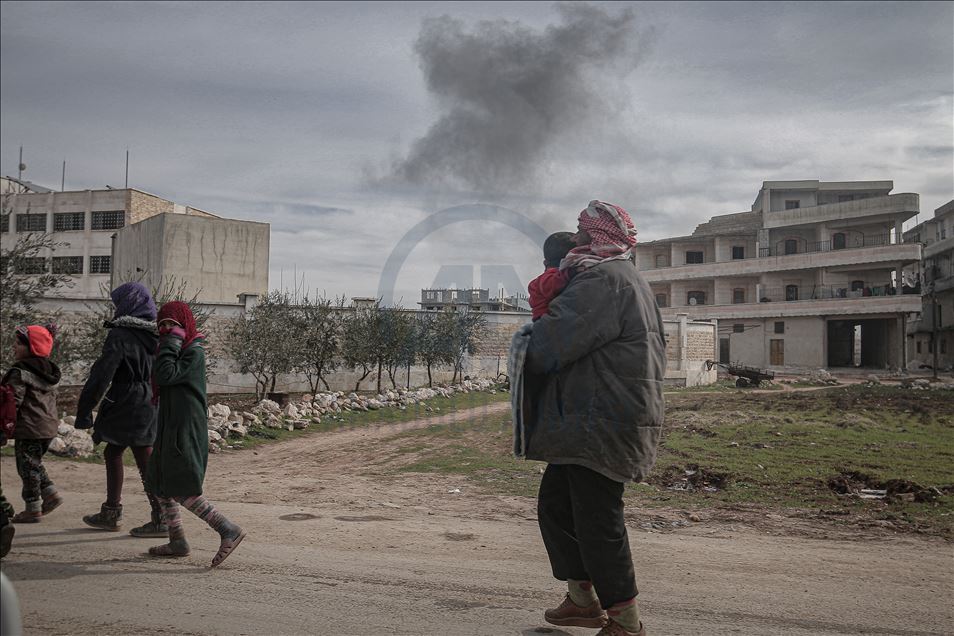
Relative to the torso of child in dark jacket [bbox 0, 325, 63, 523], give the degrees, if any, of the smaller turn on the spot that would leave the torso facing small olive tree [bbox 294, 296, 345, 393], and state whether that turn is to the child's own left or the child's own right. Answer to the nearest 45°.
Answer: approximately 135° to the child's own right

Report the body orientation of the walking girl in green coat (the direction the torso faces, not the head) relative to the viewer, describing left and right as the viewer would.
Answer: facing to the left of the viewer

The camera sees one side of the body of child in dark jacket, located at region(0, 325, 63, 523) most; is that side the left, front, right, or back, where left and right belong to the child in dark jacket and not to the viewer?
left

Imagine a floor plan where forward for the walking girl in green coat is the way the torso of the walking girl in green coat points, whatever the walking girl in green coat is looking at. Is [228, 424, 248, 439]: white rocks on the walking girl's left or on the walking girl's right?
on the walking girl's right

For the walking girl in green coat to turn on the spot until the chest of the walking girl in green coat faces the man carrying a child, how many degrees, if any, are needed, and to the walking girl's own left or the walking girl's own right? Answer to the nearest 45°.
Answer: approximately 135° to the walking girl's own left

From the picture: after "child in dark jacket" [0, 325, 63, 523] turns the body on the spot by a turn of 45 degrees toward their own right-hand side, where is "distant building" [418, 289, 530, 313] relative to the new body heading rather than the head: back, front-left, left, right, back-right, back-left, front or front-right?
right

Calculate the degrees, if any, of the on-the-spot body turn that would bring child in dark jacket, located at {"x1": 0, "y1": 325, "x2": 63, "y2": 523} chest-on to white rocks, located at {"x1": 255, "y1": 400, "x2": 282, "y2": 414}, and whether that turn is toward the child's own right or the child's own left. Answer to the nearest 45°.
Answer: approximately 135° to the child's own right

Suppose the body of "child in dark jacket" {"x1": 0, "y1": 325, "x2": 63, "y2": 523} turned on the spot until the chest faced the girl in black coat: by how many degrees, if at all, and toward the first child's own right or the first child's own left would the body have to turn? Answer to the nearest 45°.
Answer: approximately 135° to the first child's own left
